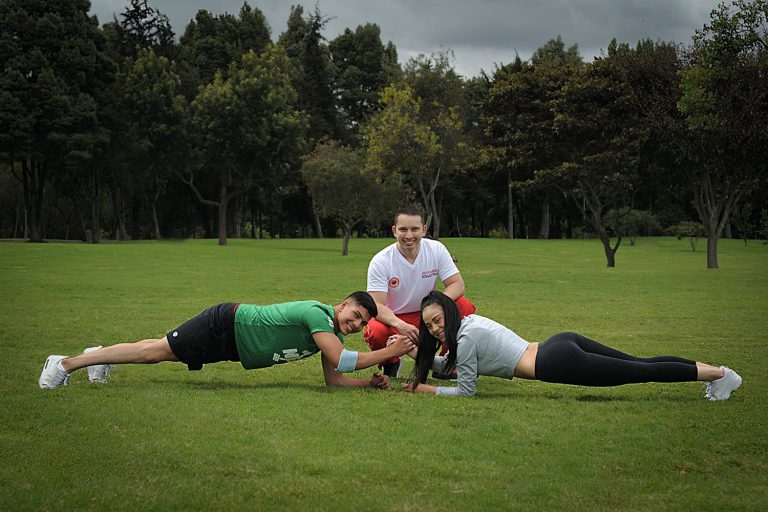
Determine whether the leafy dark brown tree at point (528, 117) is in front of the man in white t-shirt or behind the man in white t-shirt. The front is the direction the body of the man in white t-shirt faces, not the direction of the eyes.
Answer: behind

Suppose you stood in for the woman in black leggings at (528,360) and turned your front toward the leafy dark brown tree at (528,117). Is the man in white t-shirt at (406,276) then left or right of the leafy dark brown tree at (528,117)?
left

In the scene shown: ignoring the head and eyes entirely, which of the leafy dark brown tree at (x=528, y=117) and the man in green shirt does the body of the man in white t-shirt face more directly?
the man in green shirt

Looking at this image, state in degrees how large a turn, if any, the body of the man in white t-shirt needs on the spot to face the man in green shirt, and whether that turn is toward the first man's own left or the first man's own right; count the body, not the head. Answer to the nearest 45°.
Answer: approximately 45° to the first man's own right

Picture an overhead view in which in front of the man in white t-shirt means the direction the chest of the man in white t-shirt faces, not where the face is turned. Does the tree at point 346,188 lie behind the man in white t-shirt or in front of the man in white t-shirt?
behind

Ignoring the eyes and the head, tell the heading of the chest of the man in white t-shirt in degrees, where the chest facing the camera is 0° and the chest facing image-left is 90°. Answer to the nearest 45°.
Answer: approximately 0°

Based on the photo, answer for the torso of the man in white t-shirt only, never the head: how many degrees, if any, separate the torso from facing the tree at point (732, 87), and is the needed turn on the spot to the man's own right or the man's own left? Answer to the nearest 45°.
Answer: approximately 135° to the man's own left
